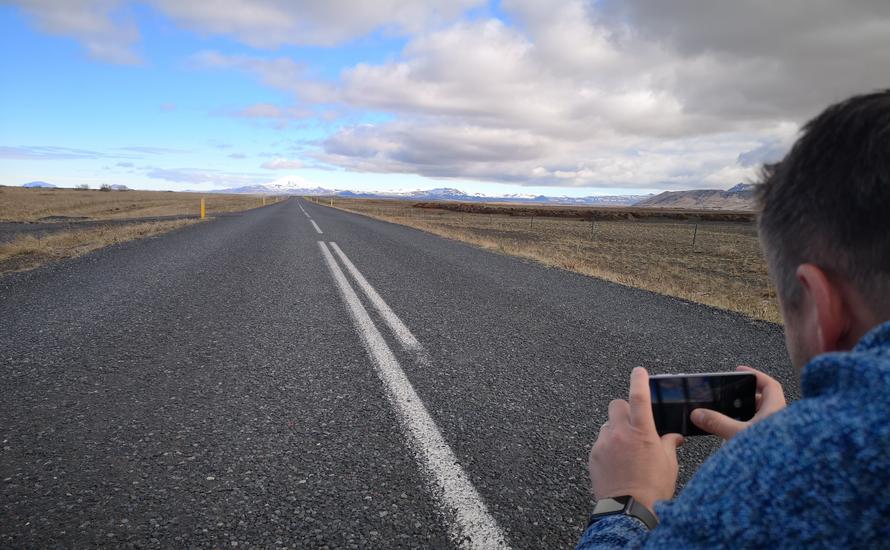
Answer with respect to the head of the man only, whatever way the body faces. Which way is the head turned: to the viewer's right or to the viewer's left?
to the viewer's left

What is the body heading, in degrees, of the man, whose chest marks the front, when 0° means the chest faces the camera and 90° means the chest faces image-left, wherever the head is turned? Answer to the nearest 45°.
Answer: approximately 135°
